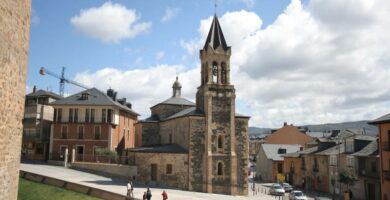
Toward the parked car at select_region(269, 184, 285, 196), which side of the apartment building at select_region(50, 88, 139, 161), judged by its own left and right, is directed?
left

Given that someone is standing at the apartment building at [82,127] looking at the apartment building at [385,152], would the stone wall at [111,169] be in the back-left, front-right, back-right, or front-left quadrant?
front-right

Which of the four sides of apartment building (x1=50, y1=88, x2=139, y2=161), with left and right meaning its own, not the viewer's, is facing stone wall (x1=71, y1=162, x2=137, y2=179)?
front

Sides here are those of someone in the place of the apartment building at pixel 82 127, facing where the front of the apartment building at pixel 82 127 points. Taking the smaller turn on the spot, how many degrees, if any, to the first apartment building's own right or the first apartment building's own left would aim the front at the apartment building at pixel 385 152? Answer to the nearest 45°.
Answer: approximately 45° to the first apartment building's own left

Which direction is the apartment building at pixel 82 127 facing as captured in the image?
toward the camera

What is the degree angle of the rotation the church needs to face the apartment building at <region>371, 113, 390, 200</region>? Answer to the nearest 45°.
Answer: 0° — it already faces it

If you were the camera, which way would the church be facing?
facing the viewer and to the right of the viewer
